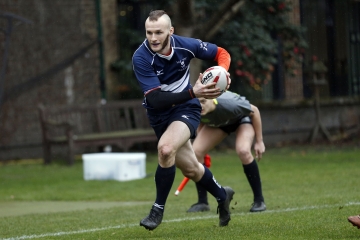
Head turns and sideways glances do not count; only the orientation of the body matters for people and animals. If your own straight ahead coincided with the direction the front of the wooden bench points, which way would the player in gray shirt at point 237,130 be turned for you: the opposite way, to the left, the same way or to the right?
to the right

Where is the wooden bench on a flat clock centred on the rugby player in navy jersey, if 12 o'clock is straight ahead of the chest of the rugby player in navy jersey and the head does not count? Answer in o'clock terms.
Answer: The wooden bench is roughly at 4 o'clock from the rugby player in navy jersey.

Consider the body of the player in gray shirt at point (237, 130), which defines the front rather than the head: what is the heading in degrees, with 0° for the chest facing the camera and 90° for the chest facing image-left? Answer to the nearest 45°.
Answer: approximately 45°

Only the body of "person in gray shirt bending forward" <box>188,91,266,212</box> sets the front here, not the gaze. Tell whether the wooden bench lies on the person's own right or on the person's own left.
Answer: on the person's own right

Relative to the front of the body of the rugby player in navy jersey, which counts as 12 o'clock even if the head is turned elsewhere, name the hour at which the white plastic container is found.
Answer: The white plastic container is roughly at 4 o'clock from the rugby player in navy jersey.

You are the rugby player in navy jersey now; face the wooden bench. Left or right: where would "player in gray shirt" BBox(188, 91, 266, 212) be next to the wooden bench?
right

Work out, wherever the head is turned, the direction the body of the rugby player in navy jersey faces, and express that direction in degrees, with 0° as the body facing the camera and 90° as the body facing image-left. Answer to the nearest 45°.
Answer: approximately 45°
